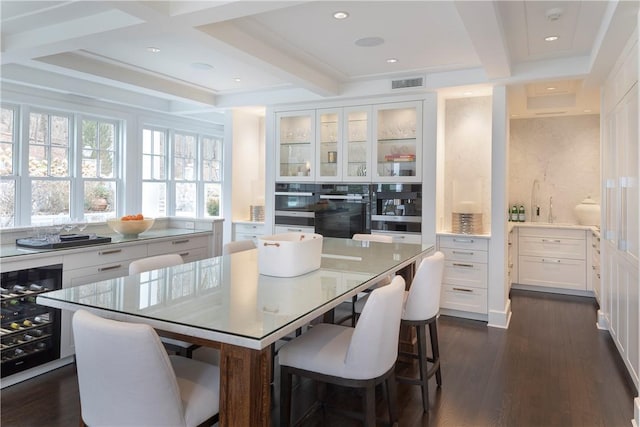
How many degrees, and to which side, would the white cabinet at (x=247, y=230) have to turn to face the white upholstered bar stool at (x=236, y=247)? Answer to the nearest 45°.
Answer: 0° — it already faces it

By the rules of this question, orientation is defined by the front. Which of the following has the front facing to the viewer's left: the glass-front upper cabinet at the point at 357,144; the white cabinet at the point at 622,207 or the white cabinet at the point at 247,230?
the white cabinet at the point at 622,207

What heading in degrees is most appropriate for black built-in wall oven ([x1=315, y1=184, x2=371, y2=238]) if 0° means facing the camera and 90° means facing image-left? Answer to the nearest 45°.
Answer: approximately 0°

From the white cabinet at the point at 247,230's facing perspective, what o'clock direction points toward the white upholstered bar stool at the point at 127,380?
The white upholstered bar stool is roughly at 12 o'clock from the white cabinet.

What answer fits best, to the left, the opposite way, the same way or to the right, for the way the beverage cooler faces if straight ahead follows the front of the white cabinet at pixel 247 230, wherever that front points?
to the left

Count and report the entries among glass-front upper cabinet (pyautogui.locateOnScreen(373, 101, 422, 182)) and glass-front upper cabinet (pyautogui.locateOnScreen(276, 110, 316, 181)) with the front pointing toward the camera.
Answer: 2

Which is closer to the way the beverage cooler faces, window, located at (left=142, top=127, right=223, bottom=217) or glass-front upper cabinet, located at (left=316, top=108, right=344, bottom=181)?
the glass-front upper cabinet

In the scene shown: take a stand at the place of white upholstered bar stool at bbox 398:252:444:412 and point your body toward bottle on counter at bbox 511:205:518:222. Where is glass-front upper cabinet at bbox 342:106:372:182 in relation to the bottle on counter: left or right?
left

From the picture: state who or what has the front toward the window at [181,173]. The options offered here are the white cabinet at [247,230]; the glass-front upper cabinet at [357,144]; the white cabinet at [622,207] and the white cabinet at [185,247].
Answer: the white cabinet at [622,207]

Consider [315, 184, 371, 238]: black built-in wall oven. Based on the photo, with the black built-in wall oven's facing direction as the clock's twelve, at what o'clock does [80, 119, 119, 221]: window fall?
The window is roughly at 3 o'clock from the black built-in wall oven.
